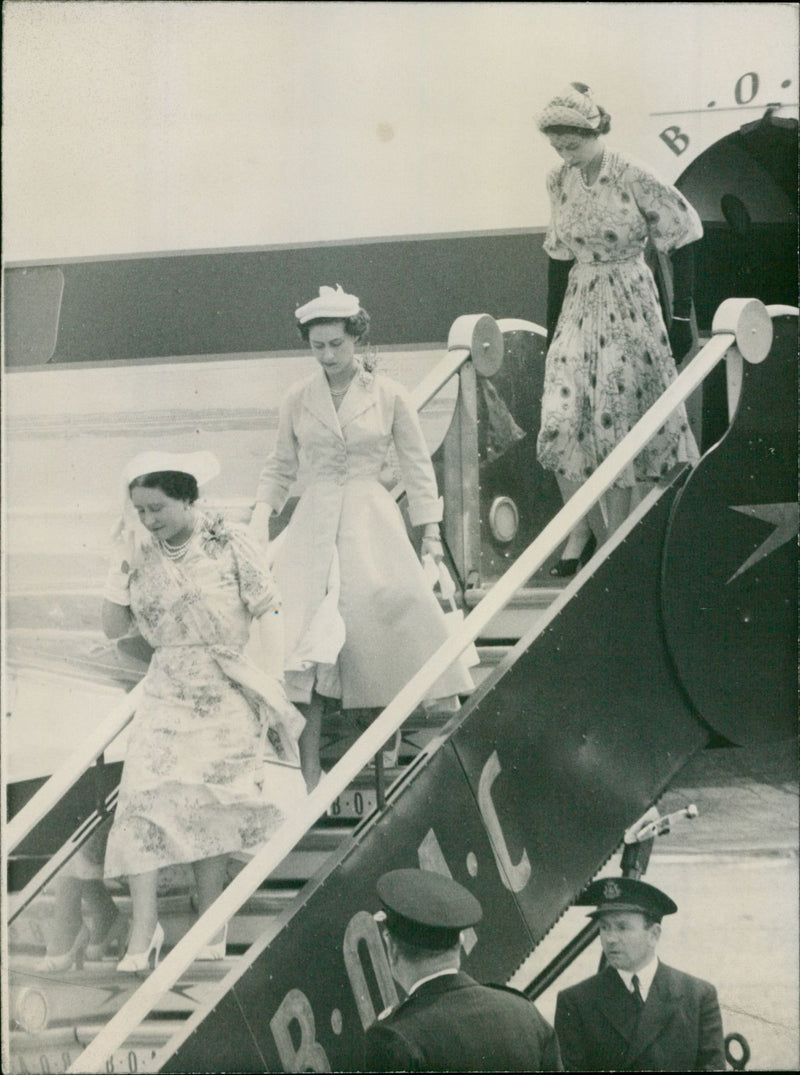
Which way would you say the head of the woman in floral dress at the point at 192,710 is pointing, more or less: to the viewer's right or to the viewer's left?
to the viewer's left

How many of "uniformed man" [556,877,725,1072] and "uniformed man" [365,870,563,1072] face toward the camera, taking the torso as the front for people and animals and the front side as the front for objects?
1

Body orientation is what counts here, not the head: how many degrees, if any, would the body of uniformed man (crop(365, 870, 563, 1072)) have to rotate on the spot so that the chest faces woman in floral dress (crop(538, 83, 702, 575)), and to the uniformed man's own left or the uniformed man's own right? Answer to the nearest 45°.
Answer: approximately 45° to the uniformed man's own right

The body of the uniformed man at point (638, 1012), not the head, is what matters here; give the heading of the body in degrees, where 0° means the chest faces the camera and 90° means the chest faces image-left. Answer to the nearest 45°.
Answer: approximately 0°

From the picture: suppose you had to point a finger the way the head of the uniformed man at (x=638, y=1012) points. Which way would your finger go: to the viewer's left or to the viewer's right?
to the viewer's left

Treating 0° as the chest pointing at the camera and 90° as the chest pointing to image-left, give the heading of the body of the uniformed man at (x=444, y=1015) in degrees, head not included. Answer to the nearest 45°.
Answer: approximately 135°

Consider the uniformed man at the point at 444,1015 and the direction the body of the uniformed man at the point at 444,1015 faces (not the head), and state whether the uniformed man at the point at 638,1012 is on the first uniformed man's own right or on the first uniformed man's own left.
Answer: on the first uniformed man's own right
